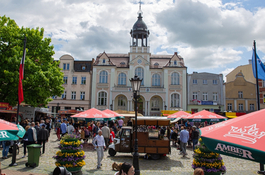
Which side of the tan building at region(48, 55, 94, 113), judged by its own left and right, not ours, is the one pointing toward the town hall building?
left

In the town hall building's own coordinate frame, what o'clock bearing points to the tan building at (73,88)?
The tan building is roughly at 3 o'clock from the town hall building.

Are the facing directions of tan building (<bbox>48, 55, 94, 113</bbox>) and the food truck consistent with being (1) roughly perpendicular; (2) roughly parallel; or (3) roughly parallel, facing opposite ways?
roughly perpendicular

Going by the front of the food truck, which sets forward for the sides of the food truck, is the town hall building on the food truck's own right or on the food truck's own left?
on the food truck's own right

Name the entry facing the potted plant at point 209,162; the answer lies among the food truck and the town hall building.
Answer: the town hall building

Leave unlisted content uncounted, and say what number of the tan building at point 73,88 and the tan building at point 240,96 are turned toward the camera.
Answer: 2

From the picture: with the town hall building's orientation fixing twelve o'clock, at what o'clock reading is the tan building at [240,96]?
The tan building is roughly at 9 o'clock from the town hall building.

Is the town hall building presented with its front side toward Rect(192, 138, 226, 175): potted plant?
yes

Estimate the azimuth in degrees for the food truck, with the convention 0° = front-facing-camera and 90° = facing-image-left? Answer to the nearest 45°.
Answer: approximately 90°

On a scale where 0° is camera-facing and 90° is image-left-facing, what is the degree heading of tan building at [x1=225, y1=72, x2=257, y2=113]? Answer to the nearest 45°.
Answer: approximately 0°
